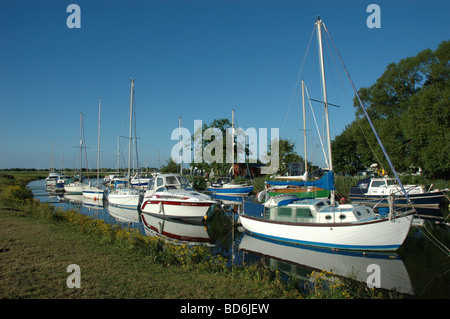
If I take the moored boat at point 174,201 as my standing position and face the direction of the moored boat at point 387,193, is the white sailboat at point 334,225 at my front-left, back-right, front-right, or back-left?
front-right

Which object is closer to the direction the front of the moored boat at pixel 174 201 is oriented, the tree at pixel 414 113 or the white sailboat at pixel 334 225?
the white sailboat

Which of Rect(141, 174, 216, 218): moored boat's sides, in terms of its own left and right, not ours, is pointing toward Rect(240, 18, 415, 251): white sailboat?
front

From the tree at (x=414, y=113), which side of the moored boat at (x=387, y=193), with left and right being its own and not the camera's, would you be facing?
left

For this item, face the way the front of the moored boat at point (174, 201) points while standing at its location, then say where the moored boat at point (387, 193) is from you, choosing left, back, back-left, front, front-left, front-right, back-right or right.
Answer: front-left

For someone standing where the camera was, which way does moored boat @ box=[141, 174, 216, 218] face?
facing the viewer and to the right of the viewer

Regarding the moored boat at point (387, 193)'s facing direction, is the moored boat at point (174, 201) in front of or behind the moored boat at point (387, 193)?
behind

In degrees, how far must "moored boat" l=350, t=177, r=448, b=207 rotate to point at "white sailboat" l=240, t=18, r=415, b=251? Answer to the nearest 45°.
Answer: approximately 90° to its right
